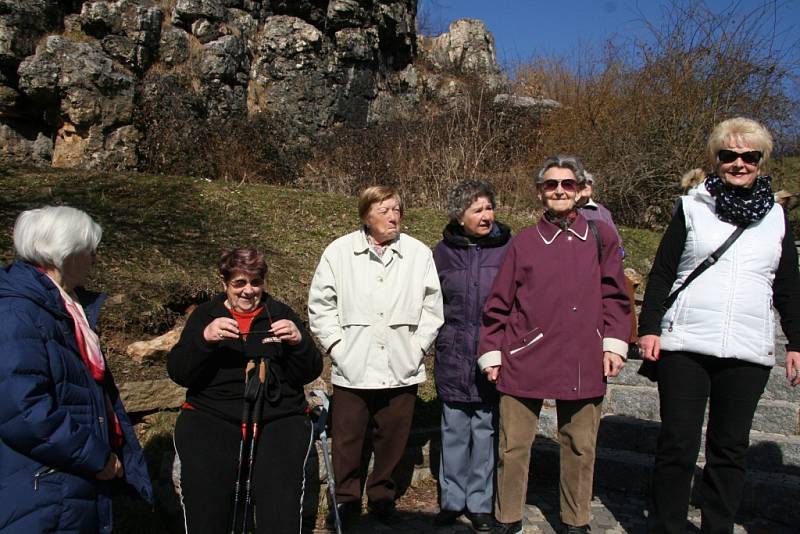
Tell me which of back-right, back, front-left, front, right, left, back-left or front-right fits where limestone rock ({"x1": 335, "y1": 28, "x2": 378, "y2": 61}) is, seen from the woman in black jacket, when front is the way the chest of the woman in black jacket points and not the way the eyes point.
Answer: back

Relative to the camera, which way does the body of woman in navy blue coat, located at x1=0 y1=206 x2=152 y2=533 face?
to the viewer's right

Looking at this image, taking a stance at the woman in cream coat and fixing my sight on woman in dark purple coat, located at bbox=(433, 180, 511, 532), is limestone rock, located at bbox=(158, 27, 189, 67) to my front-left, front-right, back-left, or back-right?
back-left

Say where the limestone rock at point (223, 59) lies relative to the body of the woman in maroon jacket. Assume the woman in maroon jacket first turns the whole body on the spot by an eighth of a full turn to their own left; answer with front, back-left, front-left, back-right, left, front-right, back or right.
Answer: back

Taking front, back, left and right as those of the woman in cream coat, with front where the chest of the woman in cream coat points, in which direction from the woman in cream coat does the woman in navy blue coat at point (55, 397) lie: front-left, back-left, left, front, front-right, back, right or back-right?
front-right

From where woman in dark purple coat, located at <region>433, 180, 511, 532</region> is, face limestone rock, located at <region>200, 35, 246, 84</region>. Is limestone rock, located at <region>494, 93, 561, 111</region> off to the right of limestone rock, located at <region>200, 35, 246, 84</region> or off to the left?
right

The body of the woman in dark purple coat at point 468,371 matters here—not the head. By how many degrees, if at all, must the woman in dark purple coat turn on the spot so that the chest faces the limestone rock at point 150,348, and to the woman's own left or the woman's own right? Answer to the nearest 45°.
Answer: approximately 135° to the woman's own right

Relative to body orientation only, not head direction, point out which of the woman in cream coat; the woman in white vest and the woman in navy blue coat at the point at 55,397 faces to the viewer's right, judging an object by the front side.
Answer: the woman in navy blue coat

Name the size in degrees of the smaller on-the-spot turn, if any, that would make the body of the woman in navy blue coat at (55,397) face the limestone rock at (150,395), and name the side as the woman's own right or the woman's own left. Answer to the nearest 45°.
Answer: approximately 90° to the woman's own left

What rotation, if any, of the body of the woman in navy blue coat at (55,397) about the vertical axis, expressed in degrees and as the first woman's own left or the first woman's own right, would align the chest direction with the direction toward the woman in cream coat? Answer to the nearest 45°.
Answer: approximately 45° to the first woman's own left

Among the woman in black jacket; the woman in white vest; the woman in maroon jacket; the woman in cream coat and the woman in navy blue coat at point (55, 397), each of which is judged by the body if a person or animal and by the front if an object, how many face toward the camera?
4

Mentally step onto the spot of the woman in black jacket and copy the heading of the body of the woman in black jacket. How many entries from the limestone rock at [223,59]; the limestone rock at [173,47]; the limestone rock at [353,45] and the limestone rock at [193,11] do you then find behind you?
4

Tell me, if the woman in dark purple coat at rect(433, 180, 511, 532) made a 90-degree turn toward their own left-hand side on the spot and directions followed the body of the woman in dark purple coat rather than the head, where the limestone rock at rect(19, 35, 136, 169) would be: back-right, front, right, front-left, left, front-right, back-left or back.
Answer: left

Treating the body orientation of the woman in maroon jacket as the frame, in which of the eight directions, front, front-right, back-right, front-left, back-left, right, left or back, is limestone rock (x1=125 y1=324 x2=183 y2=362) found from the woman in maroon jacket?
right
